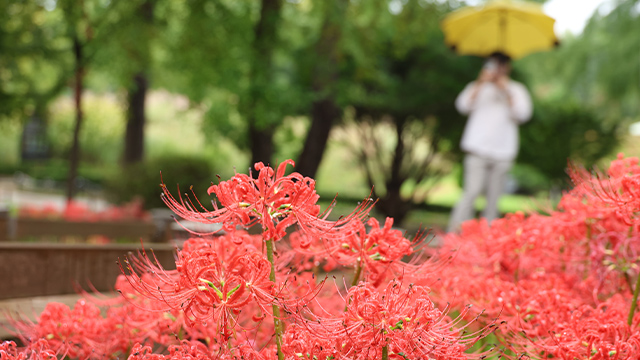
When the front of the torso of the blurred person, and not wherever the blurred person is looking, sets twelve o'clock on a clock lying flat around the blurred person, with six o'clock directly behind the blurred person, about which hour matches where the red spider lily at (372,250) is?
The red spider lily is roughly at 12 o'clock from the blurred person.

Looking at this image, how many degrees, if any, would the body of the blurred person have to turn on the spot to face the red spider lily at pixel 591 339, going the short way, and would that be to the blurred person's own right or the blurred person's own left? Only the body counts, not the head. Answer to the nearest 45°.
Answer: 0° — they already face it

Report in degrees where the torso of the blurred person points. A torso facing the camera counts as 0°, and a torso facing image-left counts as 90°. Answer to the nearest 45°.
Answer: approximately 0°

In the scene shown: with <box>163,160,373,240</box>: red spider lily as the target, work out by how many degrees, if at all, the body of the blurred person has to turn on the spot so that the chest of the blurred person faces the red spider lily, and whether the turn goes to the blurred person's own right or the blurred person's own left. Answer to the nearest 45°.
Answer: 0° — they already face it

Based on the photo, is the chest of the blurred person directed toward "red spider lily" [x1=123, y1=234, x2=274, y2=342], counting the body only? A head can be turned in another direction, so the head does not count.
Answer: yes
